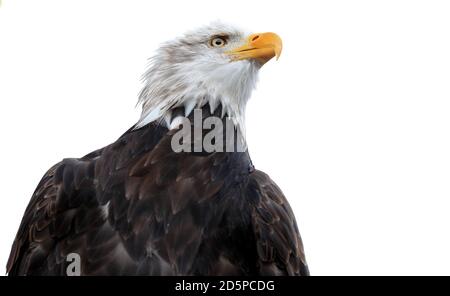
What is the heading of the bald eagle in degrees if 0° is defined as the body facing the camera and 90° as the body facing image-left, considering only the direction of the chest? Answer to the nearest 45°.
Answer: approximately 315°
